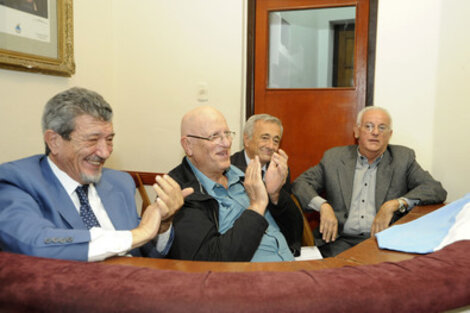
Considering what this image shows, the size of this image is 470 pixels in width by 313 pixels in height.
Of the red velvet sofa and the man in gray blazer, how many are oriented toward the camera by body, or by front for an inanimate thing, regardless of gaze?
1

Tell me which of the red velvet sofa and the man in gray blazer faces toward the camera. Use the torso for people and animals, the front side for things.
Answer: the man in gray blazer

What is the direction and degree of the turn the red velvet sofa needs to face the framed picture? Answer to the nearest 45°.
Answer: approximately 45° to its left

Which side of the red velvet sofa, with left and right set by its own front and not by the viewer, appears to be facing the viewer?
back

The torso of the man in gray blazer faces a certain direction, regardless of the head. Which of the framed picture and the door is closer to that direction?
the framed picture

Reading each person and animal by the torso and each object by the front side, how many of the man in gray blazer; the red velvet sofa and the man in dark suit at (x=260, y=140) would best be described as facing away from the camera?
1

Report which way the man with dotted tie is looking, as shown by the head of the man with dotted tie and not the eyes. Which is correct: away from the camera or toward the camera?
toward the camera

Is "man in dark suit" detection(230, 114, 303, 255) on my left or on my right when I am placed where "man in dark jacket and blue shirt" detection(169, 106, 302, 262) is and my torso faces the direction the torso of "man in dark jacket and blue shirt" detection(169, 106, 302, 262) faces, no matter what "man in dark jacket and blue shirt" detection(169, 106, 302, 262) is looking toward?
on my left

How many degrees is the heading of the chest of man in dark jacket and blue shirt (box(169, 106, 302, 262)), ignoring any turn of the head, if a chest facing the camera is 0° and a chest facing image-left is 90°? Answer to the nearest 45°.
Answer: approximately 315°

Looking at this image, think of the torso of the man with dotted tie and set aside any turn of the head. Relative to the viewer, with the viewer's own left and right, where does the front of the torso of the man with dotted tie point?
facing the viewer and to the right of the viewer

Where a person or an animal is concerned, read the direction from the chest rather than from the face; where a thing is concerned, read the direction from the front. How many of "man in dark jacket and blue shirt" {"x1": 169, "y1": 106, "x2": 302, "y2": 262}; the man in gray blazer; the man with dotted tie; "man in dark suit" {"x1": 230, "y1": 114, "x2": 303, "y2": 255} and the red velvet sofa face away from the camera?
1

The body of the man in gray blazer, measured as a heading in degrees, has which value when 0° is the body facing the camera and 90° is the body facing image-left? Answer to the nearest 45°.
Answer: approximately 0°
